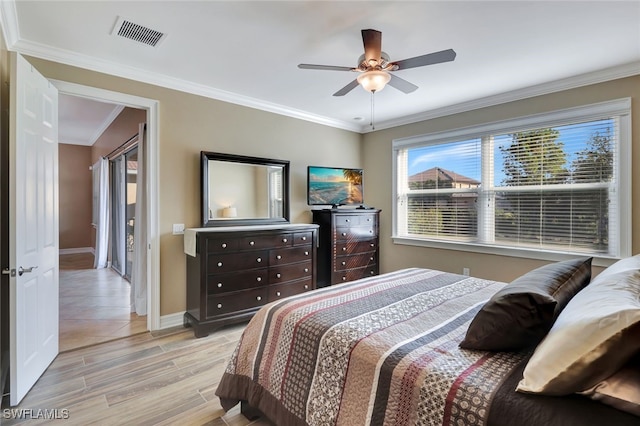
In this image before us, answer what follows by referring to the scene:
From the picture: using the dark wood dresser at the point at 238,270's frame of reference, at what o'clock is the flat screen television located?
The flat screen television is roughly at 9 o'clock from the dark wood dresser.

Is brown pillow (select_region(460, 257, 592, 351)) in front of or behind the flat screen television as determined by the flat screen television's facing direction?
in front

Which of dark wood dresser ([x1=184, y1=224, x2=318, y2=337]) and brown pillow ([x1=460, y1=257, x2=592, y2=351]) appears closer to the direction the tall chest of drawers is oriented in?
the brown pillow

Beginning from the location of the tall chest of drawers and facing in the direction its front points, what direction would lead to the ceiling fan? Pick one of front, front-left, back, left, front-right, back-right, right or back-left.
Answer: front-right

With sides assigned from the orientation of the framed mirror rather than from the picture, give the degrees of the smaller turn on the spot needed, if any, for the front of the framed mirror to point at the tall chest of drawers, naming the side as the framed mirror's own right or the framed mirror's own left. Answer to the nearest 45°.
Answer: approximately 45° to the framed mirror's own left

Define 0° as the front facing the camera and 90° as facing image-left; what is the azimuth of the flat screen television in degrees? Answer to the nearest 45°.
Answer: approximately 315°

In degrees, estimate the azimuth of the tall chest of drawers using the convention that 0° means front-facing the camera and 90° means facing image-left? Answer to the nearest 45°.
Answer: approximately 315°

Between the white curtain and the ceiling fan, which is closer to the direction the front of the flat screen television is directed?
the ceiling fan

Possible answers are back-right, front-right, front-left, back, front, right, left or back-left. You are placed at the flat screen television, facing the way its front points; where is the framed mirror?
right

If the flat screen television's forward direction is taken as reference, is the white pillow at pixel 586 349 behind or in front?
in front
